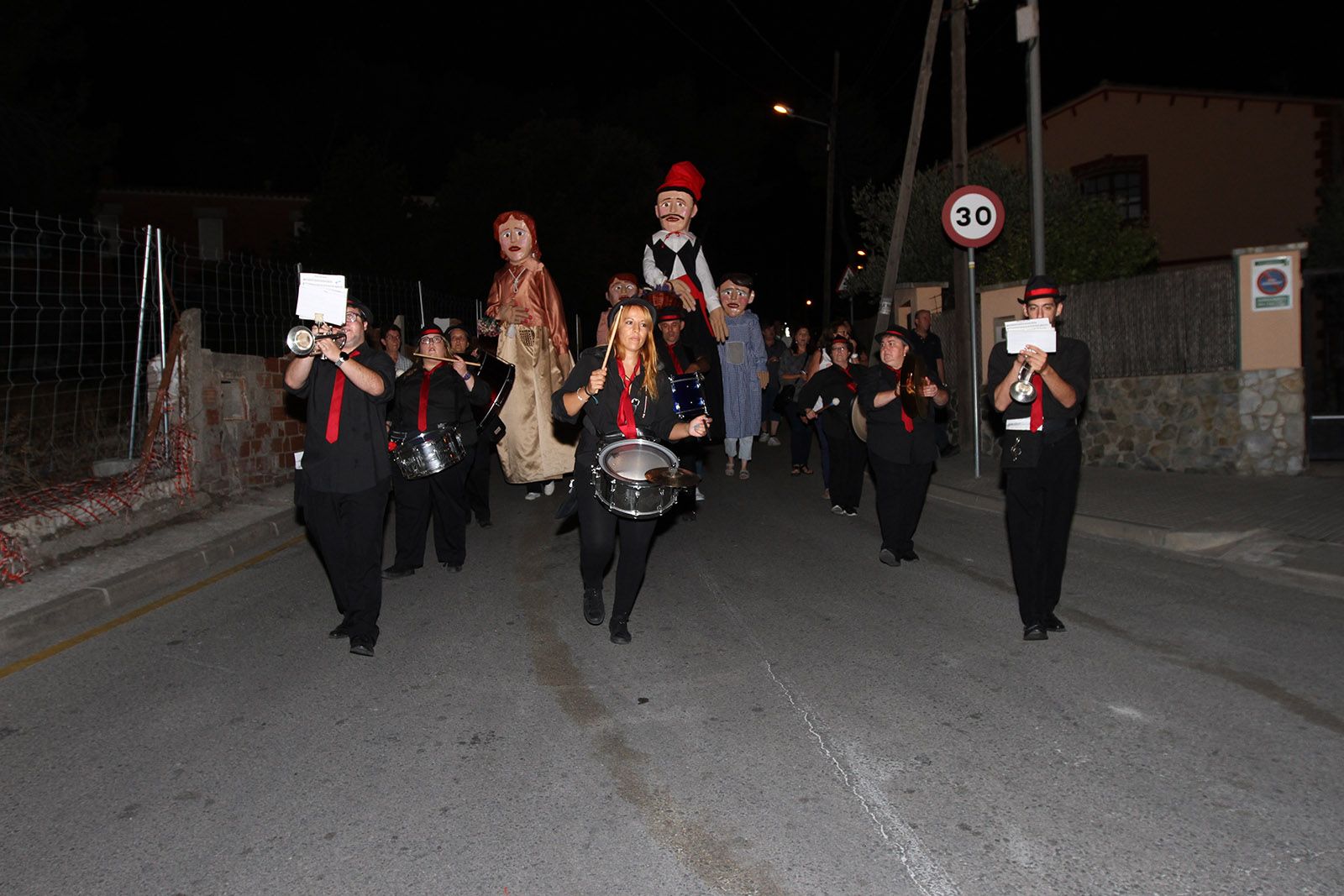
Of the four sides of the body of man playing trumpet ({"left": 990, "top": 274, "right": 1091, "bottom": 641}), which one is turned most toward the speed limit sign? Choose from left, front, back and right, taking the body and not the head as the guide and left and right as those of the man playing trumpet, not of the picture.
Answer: back

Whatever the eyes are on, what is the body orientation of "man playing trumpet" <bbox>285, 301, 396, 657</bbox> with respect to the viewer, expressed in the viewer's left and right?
facing the viewer and to the left of the viewer

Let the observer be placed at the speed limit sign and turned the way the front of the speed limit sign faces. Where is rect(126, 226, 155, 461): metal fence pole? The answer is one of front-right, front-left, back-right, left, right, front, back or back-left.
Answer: front-right

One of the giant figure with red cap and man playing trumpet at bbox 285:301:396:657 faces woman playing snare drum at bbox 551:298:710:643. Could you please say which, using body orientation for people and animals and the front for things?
the giant figure with red cap

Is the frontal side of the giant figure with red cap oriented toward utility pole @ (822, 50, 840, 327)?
no

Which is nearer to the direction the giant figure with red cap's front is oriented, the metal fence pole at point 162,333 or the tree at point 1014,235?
the metal fence pole

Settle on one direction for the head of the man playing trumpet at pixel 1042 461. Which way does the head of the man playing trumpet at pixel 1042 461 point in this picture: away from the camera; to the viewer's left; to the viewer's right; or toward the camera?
toward the camera

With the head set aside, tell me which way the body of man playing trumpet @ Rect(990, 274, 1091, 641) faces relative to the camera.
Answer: toward the camera

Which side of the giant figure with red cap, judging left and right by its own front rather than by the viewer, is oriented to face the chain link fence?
right

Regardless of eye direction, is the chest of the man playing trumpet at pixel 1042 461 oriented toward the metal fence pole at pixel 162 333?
no

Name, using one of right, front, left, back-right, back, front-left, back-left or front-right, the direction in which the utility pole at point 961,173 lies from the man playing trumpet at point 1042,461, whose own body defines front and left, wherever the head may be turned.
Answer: back

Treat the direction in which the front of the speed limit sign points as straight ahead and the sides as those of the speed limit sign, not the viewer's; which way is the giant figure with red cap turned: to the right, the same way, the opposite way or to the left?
the same way

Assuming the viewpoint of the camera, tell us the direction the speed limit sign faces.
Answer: facing the viewer

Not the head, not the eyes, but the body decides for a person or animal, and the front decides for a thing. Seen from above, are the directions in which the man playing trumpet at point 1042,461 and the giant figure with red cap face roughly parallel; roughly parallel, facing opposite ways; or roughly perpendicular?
roughly parallel

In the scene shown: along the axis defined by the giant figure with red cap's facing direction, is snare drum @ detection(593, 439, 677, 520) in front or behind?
in front

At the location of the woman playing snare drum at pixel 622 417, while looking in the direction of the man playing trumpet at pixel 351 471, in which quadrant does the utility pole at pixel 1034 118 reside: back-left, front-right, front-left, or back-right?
back-right
